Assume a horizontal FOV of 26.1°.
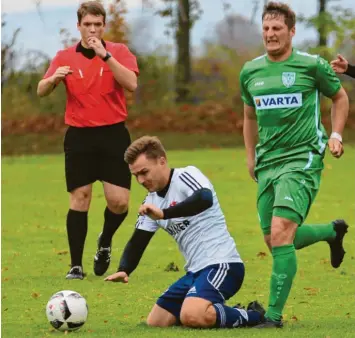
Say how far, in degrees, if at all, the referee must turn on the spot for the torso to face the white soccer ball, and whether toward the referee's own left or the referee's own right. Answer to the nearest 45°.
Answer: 0° — they already face it

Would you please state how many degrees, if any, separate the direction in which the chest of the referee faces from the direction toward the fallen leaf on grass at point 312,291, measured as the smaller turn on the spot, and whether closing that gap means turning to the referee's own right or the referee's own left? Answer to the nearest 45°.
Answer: approximately 45° to the referee's own left

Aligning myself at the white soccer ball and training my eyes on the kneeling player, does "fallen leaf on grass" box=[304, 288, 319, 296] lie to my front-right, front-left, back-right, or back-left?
front-left

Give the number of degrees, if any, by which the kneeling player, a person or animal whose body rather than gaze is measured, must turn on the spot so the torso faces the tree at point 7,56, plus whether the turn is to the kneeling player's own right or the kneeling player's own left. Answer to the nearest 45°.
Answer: approximately 135° to the kneeling player's own right

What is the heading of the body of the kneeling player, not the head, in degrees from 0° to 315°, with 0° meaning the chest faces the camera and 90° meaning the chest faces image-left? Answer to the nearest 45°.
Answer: approximately 45°

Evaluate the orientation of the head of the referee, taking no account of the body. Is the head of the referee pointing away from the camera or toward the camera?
toward the camera

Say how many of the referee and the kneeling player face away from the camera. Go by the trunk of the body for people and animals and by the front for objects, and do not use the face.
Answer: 0

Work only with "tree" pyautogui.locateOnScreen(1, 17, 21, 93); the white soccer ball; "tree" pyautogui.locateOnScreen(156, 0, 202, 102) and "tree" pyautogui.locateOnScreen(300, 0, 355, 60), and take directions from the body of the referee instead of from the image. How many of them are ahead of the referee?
1

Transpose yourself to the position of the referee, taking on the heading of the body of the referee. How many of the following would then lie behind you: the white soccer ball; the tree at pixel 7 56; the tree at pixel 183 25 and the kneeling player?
2

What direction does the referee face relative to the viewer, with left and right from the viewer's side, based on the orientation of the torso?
facing the viewer

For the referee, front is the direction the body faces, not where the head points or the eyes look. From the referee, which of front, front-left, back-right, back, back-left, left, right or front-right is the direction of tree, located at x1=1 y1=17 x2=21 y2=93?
back

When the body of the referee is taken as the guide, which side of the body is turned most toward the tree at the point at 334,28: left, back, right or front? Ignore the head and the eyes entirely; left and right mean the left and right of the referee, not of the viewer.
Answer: back

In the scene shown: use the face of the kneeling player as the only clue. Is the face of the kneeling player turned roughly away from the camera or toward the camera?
toward the camera
